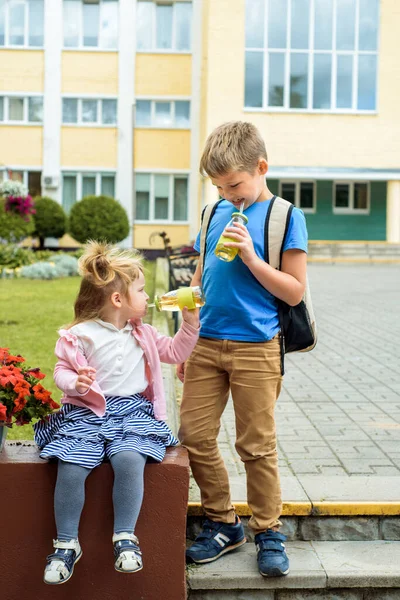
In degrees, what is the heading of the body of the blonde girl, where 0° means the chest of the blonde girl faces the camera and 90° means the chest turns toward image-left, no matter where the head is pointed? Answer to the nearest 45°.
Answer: approximately 0°

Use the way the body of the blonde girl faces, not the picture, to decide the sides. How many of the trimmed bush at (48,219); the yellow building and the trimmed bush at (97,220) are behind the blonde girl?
3

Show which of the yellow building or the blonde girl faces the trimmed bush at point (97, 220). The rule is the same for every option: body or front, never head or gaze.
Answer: the yellow building

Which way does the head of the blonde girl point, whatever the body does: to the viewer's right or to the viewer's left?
to the viewer's right

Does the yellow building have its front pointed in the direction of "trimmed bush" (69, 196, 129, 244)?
yes

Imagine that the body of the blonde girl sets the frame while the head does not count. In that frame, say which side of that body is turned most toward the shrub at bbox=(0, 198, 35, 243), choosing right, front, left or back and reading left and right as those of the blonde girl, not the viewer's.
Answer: back

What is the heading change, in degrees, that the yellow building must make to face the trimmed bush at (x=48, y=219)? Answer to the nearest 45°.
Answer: approximately 45° to its right

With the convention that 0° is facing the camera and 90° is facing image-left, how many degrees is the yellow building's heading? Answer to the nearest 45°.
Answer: approximately 0°

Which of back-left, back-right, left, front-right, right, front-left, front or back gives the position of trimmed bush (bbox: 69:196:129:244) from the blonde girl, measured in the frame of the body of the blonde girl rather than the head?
back
